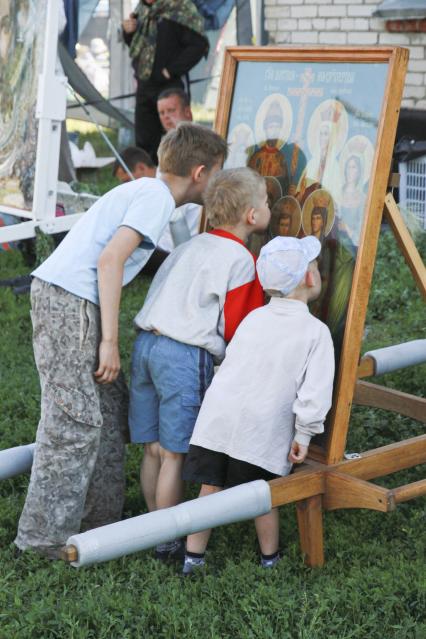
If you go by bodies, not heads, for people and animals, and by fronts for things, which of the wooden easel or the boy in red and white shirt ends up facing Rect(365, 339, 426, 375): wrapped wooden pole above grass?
the boy in red and white shirt

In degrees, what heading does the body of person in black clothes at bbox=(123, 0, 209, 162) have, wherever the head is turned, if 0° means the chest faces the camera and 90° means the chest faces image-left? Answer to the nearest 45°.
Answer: approximately 45°

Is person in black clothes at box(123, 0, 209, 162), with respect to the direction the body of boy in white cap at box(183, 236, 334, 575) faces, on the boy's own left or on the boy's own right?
on the boy's own left

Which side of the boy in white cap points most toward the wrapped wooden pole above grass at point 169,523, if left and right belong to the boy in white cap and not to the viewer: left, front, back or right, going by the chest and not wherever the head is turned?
back

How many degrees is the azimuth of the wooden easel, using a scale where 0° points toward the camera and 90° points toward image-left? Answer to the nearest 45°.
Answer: approximately 45°

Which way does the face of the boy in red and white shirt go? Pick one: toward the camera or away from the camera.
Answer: away from the camera

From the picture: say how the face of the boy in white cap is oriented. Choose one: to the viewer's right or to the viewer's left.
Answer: to the viewer's right

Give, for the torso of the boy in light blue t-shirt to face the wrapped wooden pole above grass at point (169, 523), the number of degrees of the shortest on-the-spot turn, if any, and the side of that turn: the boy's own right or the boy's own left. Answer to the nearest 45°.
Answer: approximately 90° to the boy's own right

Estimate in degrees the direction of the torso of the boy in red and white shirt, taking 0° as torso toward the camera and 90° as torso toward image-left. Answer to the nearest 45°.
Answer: approximately 225°

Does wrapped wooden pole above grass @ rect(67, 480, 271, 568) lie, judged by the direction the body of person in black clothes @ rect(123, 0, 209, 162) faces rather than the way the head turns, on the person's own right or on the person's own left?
on the person's own left

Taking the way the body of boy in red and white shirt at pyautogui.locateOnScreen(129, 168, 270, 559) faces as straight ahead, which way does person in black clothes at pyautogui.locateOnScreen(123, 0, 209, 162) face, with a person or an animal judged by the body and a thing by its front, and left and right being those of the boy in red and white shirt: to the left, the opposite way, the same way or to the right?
the opposite way

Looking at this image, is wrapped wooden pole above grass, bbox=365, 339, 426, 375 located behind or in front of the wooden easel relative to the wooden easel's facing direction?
behind

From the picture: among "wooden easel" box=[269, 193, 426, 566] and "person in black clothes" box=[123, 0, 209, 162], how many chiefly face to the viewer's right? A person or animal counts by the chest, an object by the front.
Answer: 0

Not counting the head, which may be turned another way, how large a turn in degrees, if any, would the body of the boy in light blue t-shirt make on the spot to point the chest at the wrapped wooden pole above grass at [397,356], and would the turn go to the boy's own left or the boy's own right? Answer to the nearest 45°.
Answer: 0° — they already face it

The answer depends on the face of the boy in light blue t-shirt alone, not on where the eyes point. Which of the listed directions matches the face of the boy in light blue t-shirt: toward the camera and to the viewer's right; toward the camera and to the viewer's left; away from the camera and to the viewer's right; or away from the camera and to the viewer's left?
away from the camera and to the viewer's right
